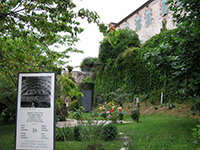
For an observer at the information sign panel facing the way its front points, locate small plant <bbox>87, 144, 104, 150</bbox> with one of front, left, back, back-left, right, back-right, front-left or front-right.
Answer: back-left

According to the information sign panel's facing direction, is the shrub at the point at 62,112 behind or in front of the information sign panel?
behind

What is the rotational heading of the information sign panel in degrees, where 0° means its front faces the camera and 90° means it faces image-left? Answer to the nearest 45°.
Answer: approximately 0°

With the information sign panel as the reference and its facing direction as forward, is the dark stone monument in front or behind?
behind
